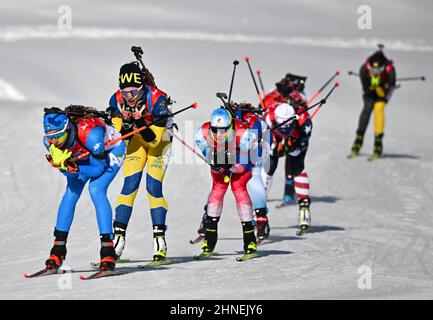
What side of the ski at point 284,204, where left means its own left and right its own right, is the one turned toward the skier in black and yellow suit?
back

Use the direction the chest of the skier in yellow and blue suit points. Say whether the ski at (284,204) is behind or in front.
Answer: behind

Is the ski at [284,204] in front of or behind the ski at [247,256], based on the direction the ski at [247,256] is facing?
behind

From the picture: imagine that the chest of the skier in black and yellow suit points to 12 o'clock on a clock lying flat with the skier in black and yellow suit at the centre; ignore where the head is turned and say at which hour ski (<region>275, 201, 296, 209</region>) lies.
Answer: The ski is roughly at 1 o'clock from the skier in black and yellow suit.

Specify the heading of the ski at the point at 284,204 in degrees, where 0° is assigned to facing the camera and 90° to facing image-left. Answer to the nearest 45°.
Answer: approximately 45°

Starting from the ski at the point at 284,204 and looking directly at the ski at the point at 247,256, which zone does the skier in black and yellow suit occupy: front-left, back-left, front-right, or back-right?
back-left

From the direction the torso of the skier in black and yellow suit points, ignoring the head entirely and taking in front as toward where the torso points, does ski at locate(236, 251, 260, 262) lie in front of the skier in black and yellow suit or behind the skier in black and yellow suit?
in front
